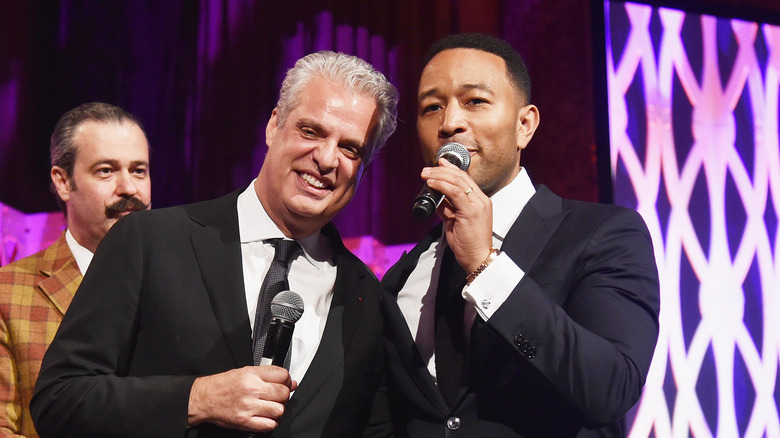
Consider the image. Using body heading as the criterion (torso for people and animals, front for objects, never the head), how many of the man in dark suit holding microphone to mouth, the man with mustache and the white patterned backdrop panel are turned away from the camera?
0

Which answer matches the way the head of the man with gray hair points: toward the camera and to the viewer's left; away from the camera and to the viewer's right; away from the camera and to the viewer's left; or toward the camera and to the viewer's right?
toward the camera and to the viewer's right

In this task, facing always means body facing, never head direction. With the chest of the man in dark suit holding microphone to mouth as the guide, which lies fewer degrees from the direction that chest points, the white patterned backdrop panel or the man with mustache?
the man with mustache

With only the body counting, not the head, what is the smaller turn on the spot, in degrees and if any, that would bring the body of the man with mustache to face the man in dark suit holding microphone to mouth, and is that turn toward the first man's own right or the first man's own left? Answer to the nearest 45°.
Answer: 0° — they already face them

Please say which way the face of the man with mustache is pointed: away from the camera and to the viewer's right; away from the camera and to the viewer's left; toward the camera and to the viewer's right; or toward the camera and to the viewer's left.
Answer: toward the camera and to the viewer's right

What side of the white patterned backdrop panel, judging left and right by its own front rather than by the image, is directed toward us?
front

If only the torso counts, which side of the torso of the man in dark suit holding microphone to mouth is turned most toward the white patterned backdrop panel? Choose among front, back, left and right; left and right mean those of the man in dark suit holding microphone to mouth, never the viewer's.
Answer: back

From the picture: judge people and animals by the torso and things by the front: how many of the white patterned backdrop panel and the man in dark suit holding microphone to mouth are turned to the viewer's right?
0

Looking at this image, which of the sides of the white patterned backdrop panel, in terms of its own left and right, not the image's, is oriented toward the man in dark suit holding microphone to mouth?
front

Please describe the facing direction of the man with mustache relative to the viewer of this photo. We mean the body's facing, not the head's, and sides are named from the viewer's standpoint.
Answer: facing the viewer and to the right of the viewer

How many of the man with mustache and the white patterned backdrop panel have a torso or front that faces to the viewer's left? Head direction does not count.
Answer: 0
